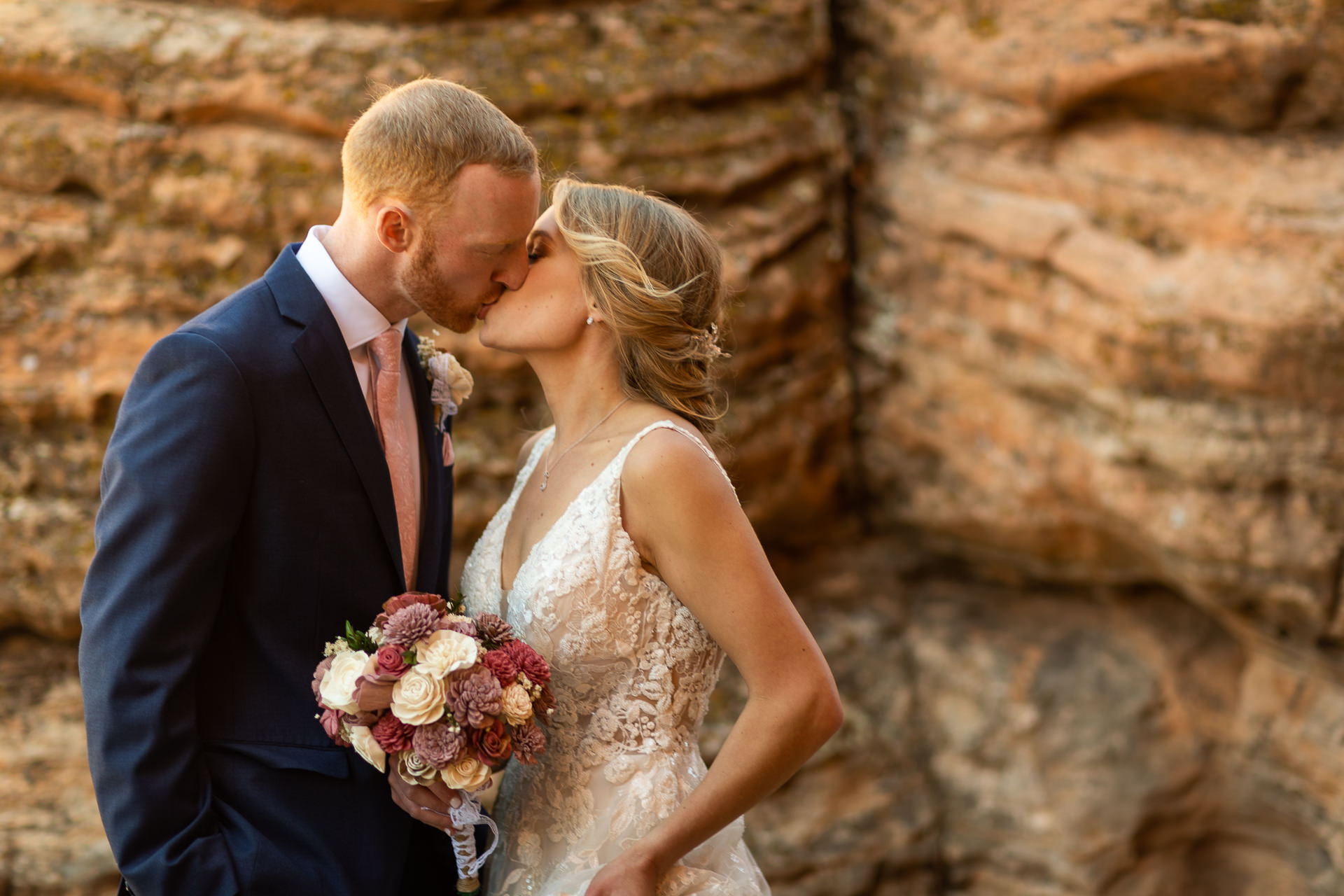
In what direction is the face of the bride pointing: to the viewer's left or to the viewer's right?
to the viewer's left

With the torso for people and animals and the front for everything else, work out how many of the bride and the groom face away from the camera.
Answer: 0
